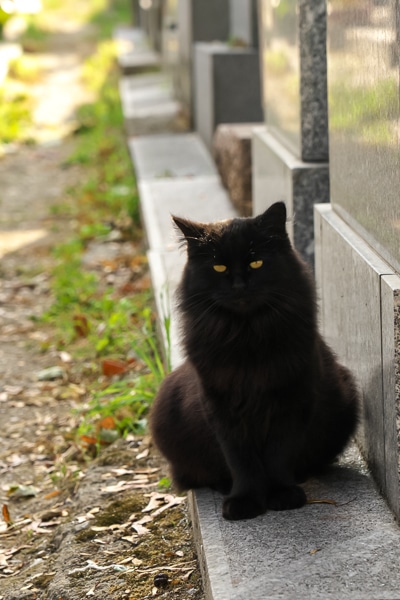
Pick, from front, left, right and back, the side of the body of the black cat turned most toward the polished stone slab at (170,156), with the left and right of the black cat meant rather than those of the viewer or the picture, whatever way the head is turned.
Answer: back

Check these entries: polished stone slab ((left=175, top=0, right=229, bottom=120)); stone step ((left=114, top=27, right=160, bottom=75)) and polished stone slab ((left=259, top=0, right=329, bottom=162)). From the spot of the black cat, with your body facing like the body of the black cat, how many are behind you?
3

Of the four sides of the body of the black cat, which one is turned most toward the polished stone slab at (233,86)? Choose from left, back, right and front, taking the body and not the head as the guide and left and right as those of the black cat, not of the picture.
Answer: back

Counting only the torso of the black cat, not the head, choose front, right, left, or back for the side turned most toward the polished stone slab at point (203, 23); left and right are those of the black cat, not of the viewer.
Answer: back

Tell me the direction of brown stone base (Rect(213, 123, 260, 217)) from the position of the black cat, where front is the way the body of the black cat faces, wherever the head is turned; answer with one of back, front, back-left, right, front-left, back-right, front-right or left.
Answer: back

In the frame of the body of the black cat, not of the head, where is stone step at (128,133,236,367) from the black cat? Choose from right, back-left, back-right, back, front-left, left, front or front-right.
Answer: back

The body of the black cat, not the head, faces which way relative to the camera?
toward the camera

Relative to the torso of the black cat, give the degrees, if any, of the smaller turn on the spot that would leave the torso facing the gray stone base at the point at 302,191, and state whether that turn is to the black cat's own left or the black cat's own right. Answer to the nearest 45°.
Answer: approximately 180°

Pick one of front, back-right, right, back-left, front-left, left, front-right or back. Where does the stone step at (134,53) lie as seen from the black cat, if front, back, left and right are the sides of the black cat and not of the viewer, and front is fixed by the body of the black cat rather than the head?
back

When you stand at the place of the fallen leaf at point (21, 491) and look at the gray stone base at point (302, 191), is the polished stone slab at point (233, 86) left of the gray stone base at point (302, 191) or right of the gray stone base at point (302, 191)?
left

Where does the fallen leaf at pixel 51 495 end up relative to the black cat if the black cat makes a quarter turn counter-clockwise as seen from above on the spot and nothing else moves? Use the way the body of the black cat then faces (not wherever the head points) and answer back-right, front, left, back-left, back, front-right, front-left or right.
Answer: back-left
